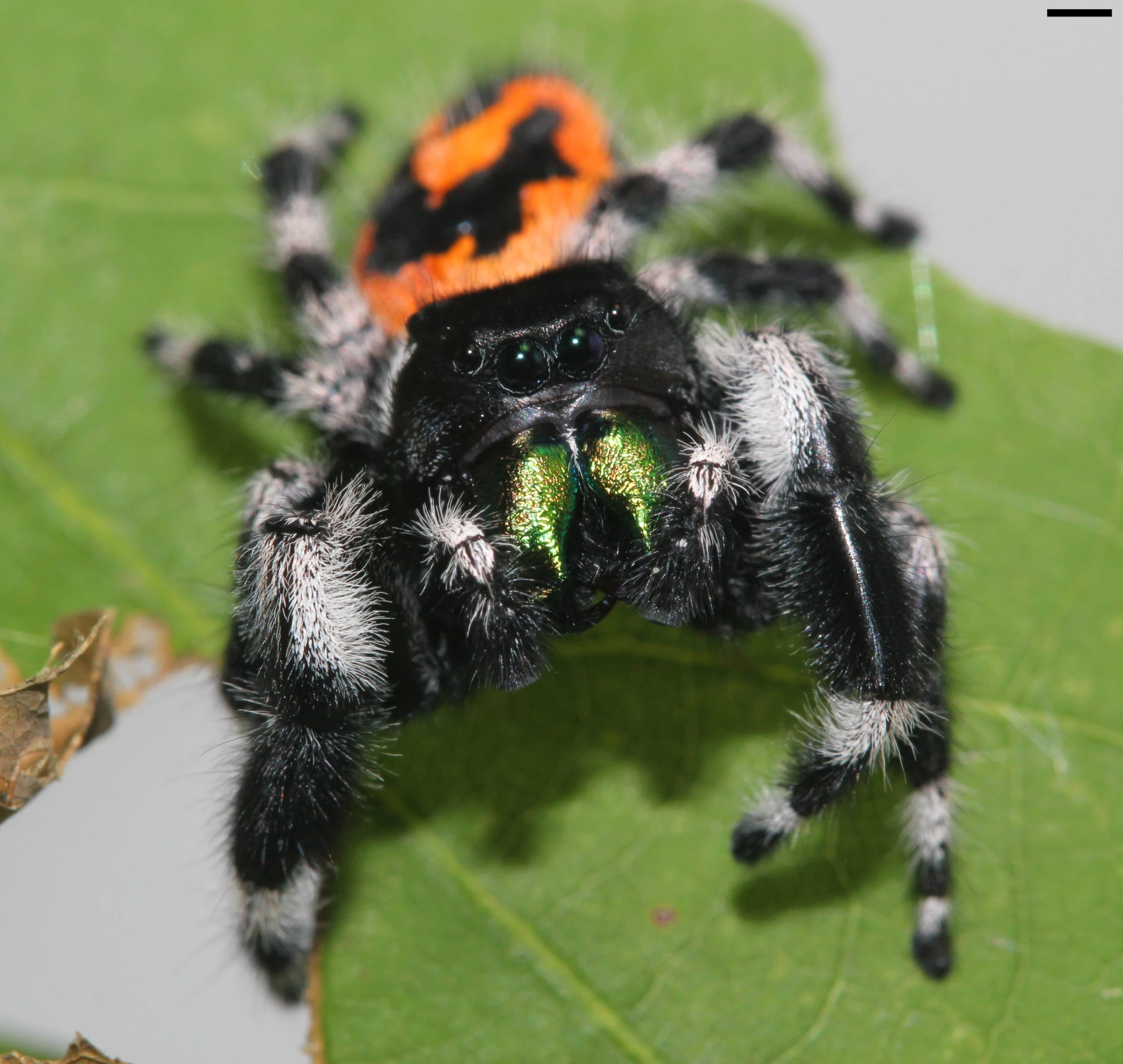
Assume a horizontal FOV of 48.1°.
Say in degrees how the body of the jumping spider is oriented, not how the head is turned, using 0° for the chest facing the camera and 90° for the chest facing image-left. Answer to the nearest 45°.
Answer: approximately 0°

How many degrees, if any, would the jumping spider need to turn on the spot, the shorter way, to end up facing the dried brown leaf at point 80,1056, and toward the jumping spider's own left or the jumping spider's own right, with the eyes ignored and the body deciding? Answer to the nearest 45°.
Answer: approximately 90° to the jumping spider's own right

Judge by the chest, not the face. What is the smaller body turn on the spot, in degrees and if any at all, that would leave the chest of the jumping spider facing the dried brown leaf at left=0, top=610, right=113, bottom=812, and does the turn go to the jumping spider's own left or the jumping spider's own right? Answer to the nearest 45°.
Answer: approximately 90° to the jumping spider's own right
